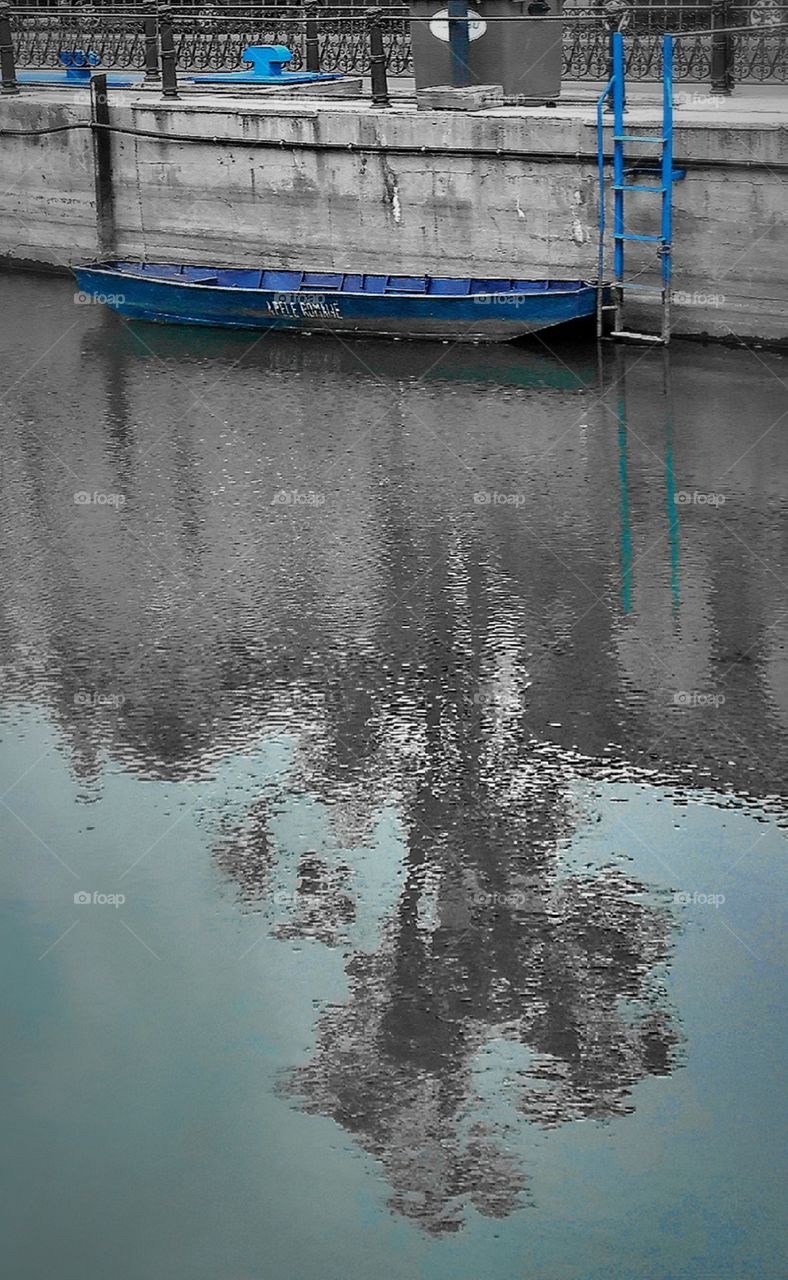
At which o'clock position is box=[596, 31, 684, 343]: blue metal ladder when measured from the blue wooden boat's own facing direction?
The blue metal ladder is roughly at 7 o'clock from the blue wooden boat.

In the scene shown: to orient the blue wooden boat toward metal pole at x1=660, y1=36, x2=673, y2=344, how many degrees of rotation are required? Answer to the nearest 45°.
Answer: approximately 135° to its left

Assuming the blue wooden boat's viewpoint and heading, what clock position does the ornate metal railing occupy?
The ornate metal railing is roughly at 3 o'clock from the blue wooden boat.

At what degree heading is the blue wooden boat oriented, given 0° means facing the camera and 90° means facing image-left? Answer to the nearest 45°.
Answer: approximately 90°

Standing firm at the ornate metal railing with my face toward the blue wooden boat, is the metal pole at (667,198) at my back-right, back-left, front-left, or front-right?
front-left
